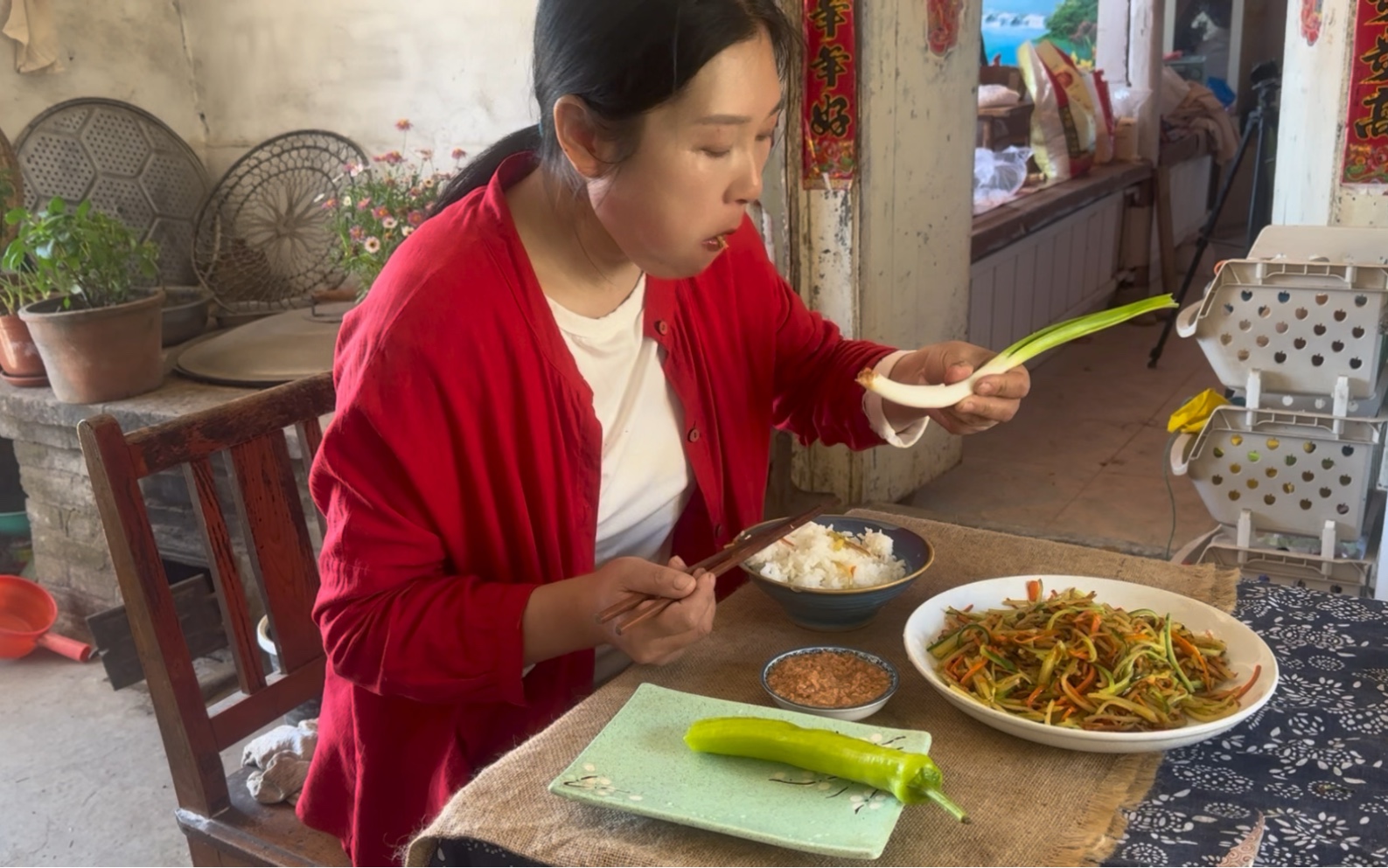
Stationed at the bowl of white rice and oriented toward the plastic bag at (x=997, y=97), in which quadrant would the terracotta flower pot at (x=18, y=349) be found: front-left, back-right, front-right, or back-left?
front-left

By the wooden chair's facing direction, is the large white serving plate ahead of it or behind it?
ahead

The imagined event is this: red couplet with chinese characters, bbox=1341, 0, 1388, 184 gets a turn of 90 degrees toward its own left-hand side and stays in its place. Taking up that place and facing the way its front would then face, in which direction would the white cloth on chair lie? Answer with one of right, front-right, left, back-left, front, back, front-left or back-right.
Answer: back-right

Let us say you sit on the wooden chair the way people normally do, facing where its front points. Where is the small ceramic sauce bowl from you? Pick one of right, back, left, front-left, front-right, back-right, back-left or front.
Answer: front

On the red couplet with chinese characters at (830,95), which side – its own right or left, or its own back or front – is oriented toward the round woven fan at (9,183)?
right

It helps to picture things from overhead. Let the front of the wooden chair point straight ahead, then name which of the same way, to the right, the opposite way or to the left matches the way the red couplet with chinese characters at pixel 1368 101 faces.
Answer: to the right

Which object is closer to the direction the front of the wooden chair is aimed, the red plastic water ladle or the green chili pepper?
the green chili pepper

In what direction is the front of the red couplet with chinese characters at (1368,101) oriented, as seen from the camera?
facing the viewer

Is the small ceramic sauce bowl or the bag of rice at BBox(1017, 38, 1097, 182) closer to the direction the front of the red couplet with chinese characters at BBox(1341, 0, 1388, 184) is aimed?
the small ceramic sauce bowl

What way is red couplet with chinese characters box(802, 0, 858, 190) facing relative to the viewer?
toward the camera

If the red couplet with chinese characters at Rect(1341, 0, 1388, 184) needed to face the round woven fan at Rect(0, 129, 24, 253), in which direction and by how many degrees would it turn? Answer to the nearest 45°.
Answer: approximately 90° to its right

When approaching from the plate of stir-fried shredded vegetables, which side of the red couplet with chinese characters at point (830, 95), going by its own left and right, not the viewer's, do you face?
front

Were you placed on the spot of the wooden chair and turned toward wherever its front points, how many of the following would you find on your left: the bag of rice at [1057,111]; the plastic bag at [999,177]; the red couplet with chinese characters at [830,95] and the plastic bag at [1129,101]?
4

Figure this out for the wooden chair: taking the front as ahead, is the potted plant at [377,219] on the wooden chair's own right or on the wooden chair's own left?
on the wooden chair's own left

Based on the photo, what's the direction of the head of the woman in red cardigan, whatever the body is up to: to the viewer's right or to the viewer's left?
to the viewer's right

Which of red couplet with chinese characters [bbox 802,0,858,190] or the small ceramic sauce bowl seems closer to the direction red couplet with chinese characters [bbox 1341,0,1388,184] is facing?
the small ceramic sauce bowl

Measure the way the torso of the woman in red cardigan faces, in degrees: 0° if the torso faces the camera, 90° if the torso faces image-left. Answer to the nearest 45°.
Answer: approximately 315°

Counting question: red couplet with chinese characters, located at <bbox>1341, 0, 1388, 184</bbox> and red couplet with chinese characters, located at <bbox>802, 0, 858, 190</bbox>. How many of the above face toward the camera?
2
